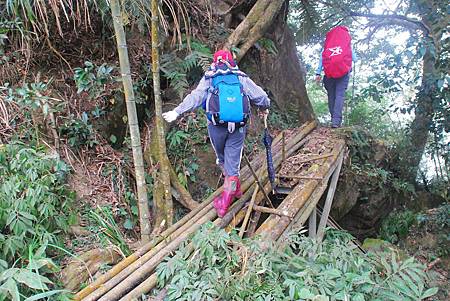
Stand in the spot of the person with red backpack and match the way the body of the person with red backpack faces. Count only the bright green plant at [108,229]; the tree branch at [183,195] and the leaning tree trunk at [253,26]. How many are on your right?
0

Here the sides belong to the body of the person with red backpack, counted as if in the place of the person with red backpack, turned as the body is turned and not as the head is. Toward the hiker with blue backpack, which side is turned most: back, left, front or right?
back

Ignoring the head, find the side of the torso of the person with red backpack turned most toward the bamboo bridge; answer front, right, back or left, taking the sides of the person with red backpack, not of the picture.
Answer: back

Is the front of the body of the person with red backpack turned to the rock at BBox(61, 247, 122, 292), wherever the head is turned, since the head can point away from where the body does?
no

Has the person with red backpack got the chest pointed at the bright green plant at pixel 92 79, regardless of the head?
no

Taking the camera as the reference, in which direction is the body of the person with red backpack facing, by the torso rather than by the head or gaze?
away from the camera

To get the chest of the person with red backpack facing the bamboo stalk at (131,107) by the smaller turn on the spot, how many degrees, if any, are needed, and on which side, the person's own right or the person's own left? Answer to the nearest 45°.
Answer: approximately 135° to the person's own left

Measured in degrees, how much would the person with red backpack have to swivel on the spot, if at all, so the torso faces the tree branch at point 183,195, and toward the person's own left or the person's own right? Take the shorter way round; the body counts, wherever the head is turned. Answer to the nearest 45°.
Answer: approximately 135° to the person's own left

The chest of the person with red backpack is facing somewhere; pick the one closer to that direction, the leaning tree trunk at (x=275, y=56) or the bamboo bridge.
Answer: the leaning tree trunk

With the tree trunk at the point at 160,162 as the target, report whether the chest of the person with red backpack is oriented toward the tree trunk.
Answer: no

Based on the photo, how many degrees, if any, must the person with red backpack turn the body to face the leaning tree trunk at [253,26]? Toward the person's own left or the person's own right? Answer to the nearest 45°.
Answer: approximately 90° to the person's own left

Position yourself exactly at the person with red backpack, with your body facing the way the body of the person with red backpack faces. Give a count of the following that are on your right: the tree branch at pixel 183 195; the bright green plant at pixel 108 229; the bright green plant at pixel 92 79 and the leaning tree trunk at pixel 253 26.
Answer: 0
